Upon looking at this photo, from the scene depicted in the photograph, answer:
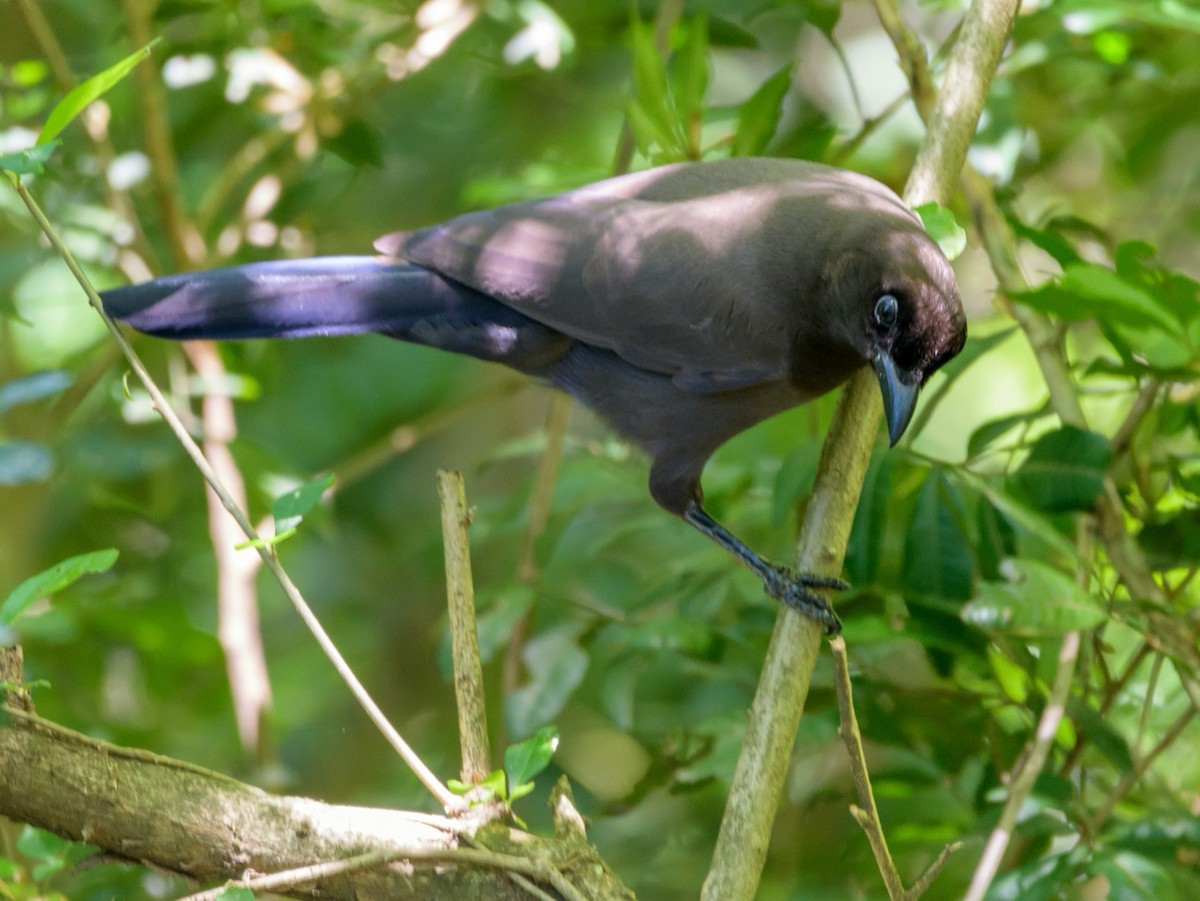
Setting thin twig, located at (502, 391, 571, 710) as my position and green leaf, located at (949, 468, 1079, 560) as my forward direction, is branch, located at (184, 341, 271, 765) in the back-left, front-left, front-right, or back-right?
back-right

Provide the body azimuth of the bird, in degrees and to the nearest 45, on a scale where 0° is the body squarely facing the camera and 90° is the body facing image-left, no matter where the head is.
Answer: approximately 270°

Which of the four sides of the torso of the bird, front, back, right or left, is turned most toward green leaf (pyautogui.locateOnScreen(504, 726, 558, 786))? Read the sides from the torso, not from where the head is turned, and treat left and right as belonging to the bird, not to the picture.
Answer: right

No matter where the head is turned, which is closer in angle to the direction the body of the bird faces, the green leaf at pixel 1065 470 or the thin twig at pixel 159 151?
the green leaf

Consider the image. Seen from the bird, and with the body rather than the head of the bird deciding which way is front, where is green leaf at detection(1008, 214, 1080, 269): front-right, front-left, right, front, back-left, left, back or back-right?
front-right

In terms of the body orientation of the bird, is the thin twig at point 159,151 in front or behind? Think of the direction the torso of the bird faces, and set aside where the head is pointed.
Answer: behind

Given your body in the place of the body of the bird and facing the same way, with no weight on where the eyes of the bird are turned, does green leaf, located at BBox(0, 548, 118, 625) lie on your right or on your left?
on your right
